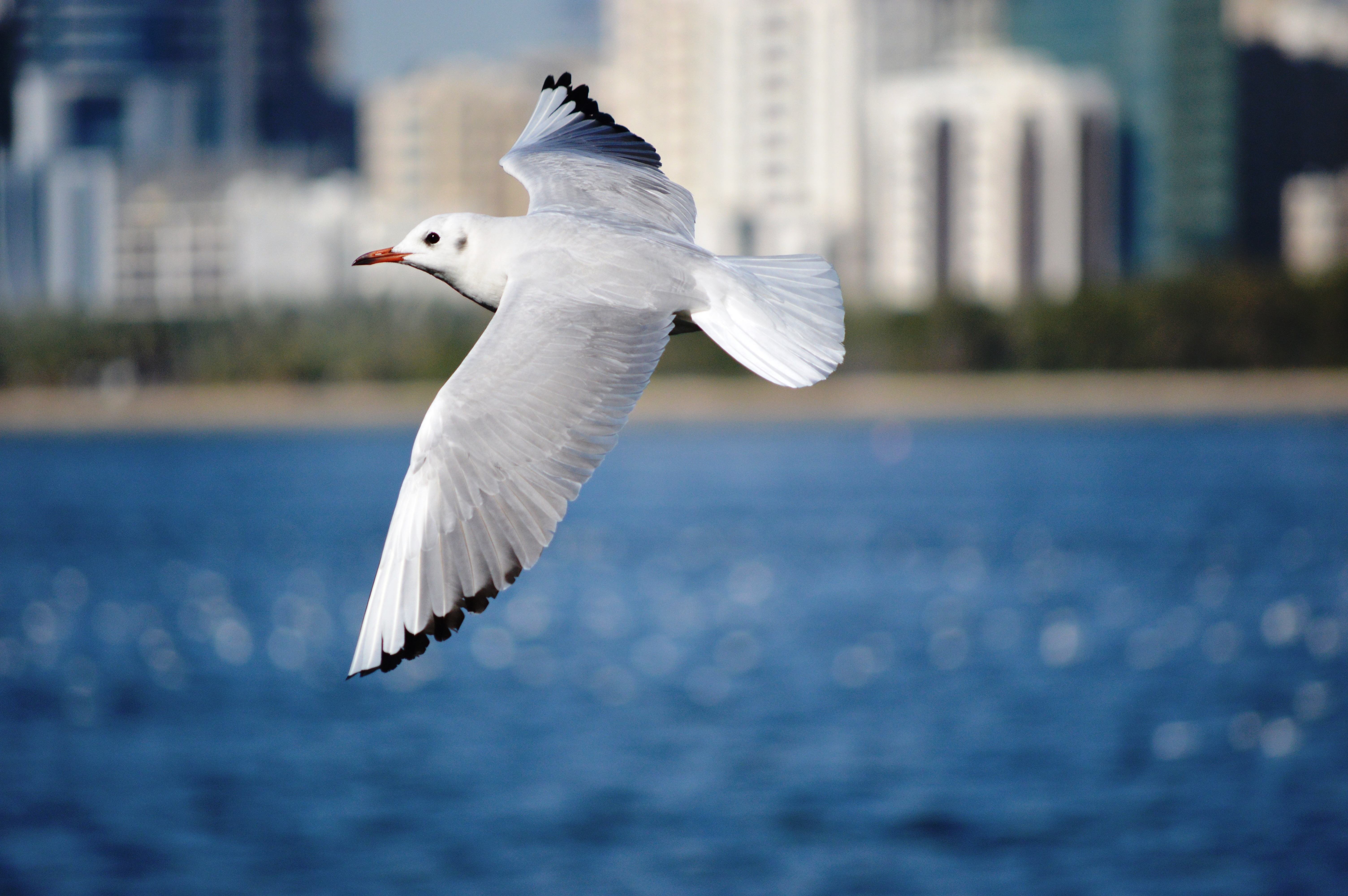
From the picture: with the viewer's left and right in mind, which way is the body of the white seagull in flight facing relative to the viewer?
facing to the left of the viewer
